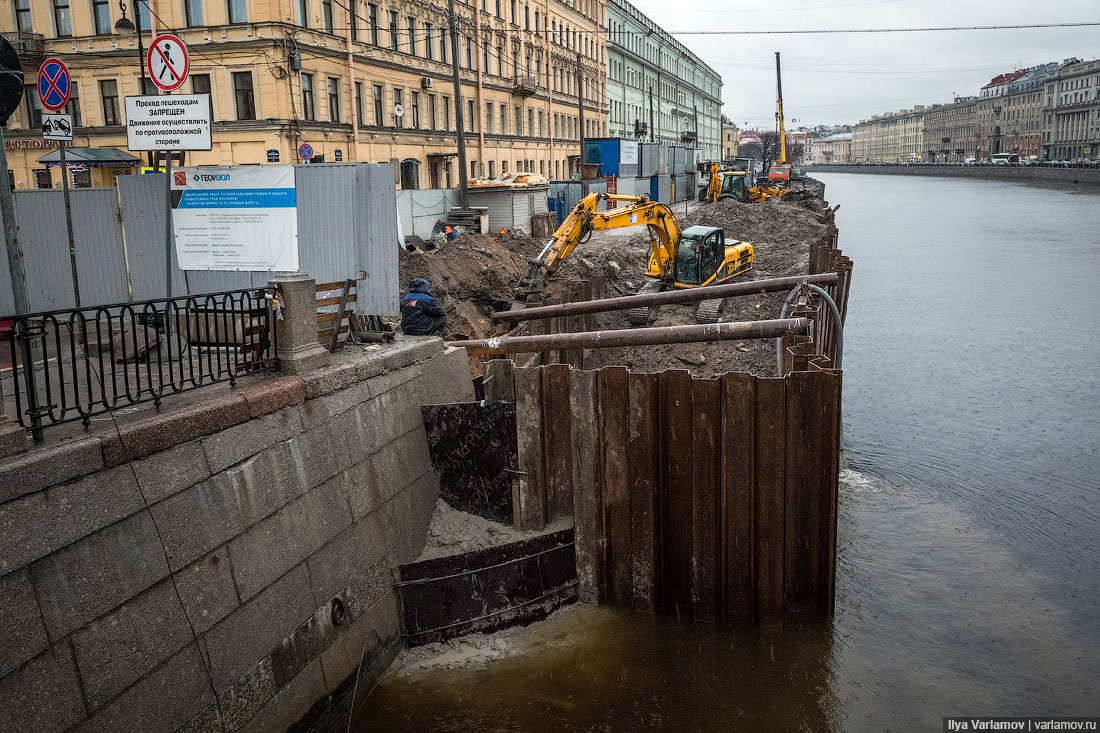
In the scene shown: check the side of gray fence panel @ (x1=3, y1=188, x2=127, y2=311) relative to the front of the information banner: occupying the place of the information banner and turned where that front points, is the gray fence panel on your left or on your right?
on your right

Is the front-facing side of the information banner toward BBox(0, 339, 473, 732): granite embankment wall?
yes

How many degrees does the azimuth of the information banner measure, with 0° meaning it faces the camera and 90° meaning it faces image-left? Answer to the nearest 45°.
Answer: approximately 0°

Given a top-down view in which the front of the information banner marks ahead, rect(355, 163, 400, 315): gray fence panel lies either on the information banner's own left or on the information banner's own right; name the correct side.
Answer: on the information banner's own left

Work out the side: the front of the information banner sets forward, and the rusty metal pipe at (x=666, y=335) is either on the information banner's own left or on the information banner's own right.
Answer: on the information banner's own left

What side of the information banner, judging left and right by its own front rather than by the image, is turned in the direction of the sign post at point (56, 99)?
right

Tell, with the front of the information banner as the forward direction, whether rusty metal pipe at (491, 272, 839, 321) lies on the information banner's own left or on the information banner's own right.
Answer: on the information banner's own left

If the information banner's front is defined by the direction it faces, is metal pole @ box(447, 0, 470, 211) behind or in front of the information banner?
behind

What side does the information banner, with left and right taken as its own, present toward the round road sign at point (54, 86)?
right

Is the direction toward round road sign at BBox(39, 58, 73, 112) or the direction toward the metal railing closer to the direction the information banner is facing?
the metal railing

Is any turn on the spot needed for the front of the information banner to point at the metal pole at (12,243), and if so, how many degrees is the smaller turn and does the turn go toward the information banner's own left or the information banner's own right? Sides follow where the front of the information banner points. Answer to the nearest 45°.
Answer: approximately 45° to the information banner's own right
